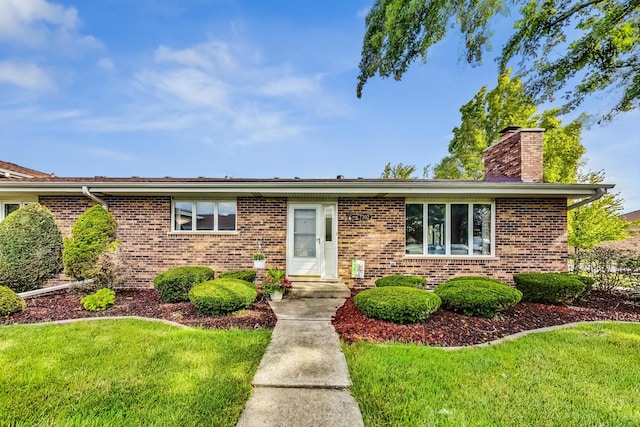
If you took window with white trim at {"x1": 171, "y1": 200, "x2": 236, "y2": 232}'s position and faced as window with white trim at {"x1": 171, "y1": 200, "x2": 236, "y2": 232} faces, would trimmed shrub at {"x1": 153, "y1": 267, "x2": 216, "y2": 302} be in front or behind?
in front

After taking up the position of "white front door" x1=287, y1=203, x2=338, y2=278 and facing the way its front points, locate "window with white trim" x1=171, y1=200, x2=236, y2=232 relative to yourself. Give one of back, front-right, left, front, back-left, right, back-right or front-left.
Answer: right

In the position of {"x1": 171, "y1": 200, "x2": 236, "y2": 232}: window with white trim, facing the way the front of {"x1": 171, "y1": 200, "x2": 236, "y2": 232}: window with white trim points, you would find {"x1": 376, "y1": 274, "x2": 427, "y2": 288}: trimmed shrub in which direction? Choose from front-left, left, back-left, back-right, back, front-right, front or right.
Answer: front-left

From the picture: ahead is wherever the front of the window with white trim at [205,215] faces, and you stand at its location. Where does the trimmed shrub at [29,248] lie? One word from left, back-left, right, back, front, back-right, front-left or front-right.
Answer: right

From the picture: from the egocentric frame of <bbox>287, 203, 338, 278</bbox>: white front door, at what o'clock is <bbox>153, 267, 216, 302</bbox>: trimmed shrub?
The trimmed shrub is roughly at 2 o'clock from the white front door.

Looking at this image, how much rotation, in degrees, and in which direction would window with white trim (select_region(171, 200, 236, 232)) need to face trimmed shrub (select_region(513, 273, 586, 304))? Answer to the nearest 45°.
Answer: approximately 45° to its left

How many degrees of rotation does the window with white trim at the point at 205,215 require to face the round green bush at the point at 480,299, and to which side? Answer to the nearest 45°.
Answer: approximately 45° to its left

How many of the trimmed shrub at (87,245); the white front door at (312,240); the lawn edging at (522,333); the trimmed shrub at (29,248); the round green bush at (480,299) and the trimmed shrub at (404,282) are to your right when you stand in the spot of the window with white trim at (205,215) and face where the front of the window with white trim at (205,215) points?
2

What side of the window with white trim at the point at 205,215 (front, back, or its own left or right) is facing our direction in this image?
front

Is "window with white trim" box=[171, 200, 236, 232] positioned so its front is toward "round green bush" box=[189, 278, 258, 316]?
yes

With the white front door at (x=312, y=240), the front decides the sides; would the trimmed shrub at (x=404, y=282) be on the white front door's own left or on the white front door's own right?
on the white front door's own left

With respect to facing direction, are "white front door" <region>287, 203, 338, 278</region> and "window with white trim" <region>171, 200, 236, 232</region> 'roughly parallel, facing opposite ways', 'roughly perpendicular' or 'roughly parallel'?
roughly parallel

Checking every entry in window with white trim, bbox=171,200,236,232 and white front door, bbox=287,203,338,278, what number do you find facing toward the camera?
2

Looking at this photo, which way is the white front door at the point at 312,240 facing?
toward the camera
